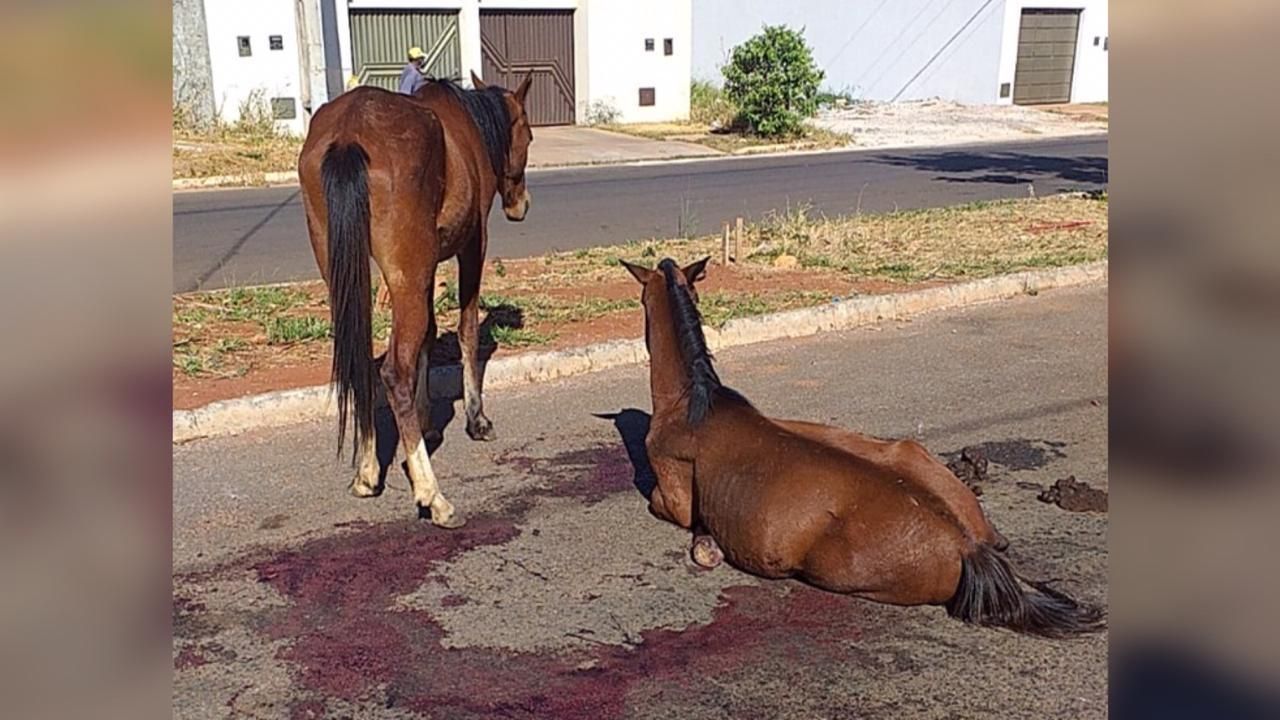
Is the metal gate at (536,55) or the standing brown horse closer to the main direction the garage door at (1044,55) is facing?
the standing brown horse

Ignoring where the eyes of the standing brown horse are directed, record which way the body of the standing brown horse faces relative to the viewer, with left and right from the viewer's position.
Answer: facing away from the viewer and to the right of the viewer

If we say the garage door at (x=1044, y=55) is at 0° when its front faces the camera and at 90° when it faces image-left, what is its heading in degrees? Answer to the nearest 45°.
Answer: approximately 0°

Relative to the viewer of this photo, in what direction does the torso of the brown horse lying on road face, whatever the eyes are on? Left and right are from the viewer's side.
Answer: facing away from the viewer and to the left of the viewer

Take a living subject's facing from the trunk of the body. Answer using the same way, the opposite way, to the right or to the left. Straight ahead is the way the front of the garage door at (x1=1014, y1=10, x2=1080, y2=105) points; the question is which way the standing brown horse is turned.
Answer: the opposite way

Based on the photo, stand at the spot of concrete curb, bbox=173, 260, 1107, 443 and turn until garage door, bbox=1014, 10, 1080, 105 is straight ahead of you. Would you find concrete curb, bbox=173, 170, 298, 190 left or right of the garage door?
left
